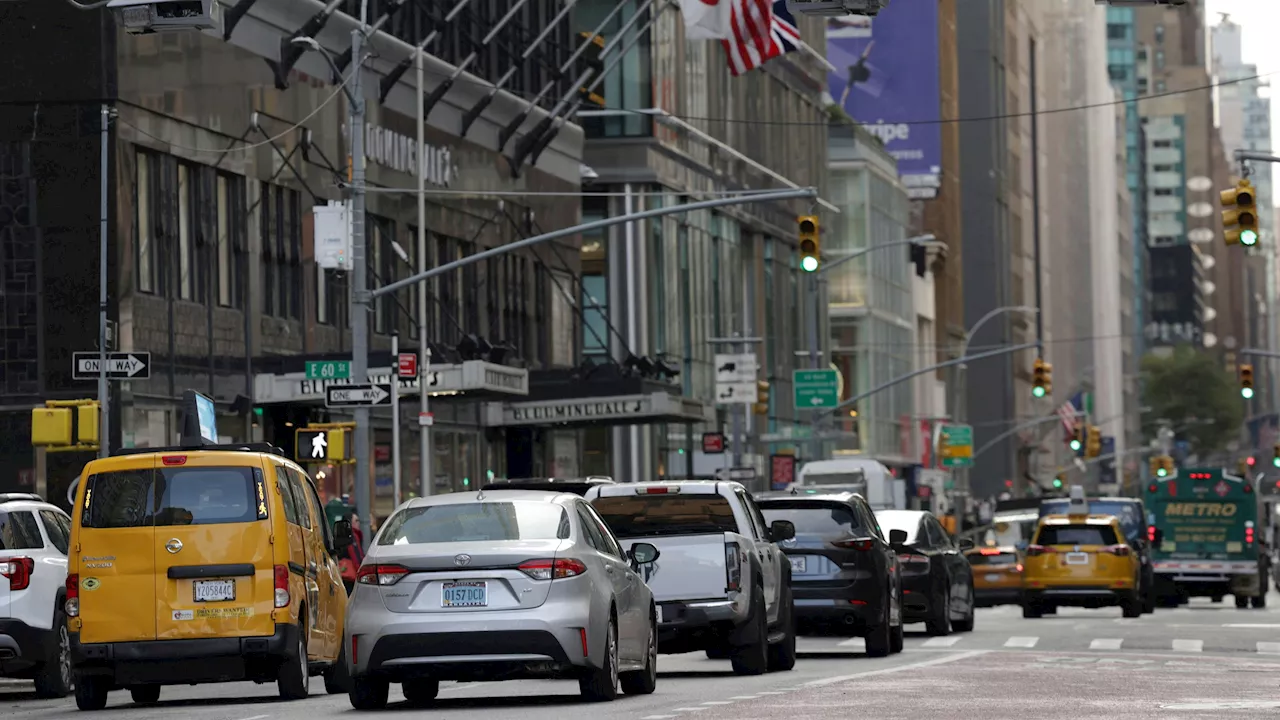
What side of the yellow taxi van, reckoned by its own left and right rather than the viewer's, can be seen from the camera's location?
back

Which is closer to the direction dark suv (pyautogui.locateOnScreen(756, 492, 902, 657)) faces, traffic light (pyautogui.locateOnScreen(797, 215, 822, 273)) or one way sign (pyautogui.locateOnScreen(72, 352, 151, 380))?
the traffic light

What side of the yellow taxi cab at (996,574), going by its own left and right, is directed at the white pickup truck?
back

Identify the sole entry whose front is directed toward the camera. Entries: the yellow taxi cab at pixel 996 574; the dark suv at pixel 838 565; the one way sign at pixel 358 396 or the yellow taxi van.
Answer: the one way sign

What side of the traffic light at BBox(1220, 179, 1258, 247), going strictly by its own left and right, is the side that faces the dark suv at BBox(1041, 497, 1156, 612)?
back

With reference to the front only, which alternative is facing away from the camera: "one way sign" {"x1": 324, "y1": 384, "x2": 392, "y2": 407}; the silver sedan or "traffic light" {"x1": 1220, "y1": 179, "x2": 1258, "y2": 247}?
the silver sedan

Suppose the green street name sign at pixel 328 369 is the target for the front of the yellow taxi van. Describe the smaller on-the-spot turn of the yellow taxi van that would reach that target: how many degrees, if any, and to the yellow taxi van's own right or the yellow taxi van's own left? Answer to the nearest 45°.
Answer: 0° — it already faces it

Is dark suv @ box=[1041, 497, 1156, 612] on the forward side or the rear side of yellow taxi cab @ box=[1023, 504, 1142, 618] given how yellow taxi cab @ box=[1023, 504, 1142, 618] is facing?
on the forward side

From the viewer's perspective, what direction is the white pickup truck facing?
away from the camera

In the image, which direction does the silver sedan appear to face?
away from the camera

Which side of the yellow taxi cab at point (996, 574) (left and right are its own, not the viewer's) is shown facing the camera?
back

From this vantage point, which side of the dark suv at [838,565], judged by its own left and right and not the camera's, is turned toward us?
back

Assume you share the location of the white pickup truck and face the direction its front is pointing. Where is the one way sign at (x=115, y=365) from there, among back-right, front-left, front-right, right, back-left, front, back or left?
front-left

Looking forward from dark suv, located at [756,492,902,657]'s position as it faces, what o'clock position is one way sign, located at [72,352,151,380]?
The one way sign is roughly at 9 o'clock from the dark suv.
